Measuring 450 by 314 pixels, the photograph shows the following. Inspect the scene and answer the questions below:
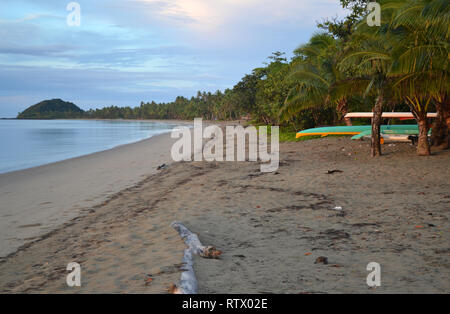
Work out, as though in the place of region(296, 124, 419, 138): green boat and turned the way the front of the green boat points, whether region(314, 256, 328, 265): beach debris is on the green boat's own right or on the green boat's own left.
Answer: on the green boat's own left

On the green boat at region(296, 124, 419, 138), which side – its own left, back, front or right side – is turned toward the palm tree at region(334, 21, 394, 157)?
left

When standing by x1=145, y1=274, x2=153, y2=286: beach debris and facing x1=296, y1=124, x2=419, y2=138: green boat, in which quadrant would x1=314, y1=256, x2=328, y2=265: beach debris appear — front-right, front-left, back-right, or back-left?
front-right

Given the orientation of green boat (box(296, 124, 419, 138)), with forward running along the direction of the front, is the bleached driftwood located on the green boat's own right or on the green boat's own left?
on the green boat's own left

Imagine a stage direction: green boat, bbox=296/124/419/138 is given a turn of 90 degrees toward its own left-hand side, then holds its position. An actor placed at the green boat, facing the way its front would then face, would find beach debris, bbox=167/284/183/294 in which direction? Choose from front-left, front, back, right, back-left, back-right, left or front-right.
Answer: front

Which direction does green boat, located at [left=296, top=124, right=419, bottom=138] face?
to the viewer's left

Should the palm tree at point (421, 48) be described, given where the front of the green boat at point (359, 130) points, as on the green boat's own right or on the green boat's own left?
on the green boat's own left

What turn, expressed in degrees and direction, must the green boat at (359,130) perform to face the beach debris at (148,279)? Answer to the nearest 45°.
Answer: approximately 90° to its left

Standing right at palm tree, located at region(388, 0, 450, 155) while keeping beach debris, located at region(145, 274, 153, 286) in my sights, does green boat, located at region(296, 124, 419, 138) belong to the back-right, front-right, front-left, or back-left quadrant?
back-right
